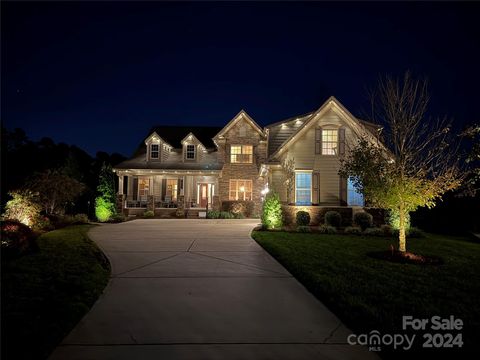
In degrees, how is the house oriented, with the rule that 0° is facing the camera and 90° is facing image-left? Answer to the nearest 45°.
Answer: approximately 0°

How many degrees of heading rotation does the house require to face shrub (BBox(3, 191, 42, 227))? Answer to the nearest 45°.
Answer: approximately 45° to its right

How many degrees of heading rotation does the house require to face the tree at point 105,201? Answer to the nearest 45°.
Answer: approximately 45° to its right

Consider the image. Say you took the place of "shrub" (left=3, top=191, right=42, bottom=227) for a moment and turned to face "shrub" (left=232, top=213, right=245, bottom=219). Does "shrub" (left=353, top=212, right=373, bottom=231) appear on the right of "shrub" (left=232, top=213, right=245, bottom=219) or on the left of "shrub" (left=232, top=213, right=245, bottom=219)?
right

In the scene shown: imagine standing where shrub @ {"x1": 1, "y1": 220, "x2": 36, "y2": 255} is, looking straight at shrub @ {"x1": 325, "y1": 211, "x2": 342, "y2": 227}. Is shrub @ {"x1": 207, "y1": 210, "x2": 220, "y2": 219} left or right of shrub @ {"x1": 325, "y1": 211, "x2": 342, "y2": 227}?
left
